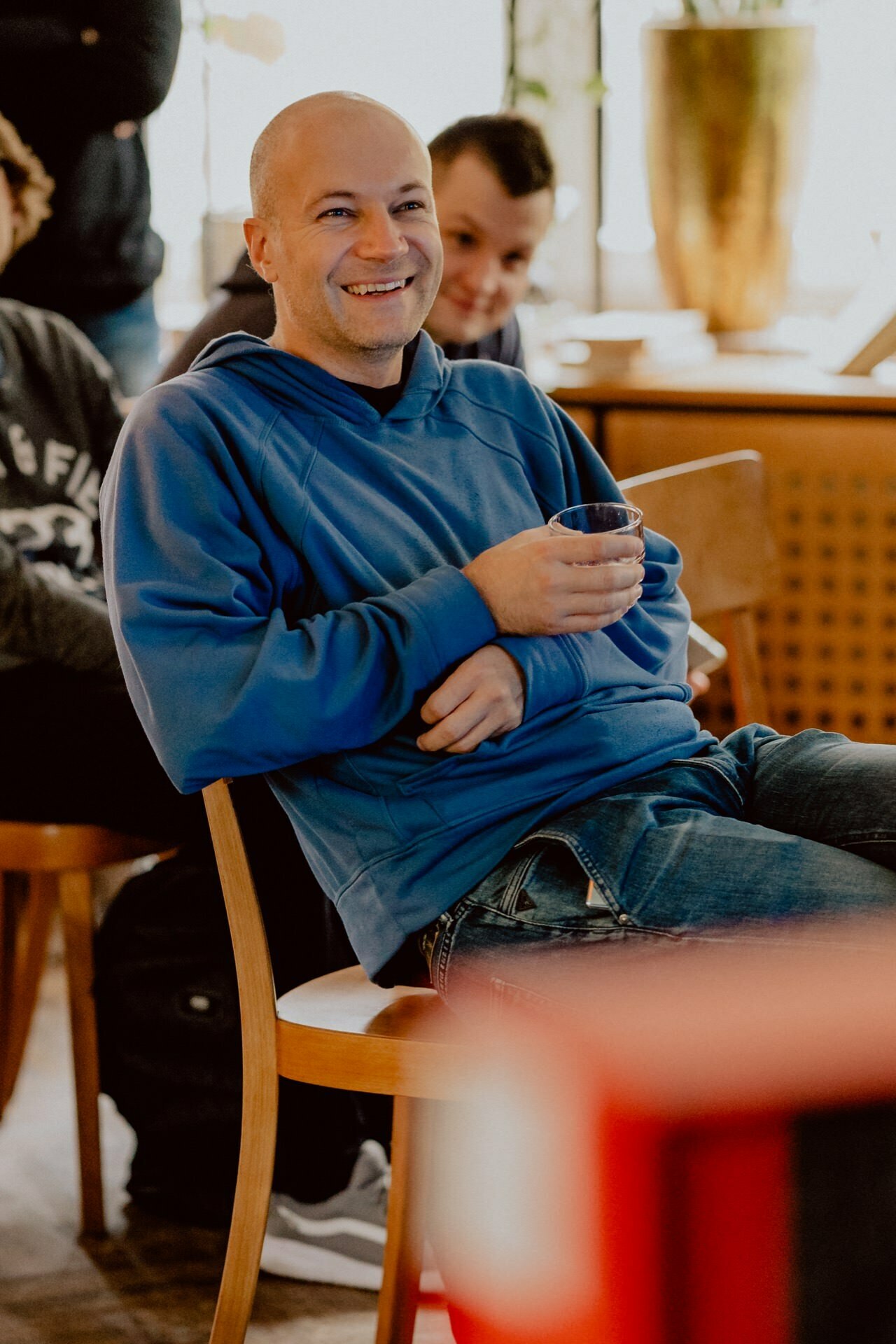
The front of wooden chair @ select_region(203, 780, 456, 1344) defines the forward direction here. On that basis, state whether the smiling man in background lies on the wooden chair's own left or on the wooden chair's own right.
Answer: on the wooden chair's own left

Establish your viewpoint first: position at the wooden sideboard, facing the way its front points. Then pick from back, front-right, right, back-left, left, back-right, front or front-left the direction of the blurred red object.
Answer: front

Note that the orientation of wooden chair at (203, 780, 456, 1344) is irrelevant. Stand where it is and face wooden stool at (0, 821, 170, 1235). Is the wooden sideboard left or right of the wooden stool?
right

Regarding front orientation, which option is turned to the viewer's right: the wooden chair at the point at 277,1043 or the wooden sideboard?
the wooden chair

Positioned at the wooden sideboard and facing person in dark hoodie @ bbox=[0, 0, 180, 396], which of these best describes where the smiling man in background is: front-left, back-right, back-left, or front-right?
front-left

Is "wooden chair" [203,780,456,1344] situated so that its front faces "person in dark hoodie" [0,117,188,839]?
no

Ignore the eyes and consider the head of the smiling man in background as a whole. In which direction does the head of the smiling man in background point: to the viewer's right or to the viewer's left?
to the viewer's left

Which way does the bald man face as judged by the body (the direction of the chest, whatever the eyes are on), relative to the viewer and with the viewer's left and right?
facing the viewer and to the right of the viewer

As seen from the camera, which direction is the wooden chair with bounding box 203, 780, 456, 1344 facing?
to the viewer's right

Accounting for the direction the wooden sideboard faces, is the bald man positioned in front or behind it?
in front

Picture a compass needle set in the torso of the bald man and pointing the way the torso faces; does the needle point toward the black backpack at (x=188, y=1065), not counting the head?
no

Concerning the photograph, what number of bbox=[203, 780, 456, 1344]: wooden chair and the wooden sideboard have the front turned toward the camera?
1

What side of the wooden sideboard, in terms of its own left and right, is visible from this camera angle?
front
